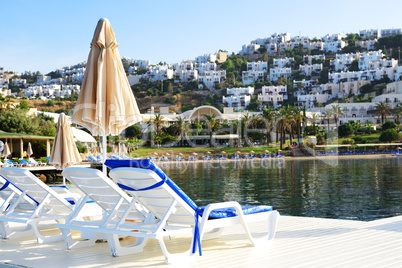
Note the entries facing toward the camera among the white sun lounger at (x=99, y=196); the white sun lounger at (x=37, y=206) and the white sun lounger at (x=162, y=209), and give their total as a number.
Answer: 0

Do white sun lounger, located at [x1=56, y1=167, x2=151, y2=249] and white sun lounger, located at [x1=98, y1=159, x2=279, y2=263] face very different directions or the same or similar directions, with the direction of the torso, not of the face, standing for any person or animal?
same or similar directions

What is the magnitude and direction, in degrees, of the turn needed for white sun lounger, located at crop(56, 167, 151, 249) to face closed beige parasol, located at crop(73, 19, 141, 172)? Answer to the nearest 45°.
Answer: approximately 45° to its left

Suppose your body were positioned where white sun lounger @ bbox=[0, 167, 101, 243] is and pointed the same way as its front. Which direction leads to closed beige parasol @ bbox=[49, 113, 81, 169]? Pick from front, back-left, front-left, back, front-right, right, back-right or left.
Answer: front-left

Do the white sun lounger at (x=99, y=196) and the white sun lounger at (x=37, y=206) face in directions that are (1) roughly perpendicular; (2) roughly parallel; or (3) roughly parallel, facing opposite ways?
roughly parallel

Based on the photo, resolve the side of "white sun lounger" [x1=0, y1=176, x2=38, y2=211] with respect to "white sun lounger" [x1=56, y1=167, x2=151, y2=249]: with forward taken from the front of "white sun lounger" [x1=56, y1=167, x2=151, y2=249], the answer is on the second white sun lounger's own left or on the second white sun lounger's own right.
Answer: on the second white sun lounger's own left

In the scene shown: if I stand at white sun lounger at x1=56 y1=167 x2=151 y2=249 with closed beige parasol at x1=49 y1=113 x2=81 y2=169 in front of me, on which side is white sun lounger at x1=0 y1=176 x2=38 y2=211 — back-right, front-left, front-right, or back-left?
front-left

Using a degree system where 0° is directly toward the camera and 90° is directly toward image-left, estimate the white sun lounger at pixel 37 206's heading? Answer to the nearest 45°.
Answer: approximately 225°

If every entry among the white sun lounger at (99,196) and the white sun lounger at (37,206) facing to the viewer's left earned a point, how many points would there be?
0

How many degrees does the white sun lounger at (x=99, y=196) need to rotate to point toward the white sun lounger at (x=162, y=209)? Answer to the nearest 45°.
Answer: approximately 90° to its right
